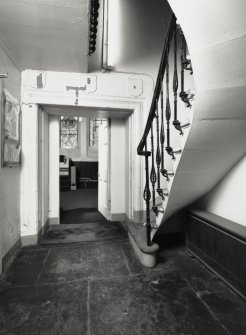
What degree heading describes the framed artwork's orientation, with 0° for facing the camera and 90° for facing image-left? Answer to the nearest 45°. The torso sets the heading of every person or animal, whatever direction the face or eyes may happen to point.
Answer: approximately 270°

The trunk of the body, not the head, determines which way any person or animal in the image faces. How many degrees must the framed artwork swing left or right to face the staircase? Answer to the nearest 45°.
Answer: approximately 45° to its right
